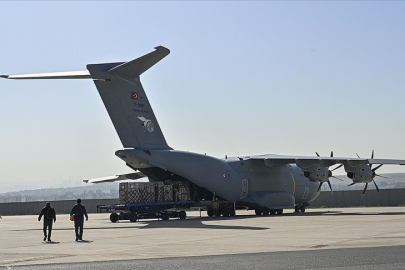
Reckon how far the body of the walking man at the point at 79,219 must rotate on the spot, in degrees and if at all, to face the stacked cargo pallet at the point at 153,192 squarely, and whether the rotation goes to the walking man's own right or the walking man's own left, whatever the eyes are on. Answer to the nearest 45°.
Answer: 0° — they already face it

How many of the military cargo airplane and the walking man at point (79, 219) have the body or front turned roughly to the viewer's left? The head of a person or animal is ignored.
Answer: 0

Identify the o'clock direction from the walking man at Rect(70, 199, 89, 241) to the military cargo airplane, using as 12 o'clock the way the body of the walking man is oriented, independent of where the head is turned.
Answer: The military cargo airplane is roughly at 1 o'clock from the walking man.

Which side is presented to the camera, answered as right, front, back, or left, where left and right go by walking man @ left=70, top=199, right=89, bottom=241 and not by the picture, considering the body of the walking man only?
back

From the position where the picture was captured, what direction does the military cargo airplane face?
facing away from the viewer and to the right of the viewer

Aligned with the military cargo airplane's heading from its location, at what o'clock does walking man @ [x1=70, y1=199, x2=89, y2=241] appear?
The walking man is roughly at 5 o'clock from the military cargo airplane.
